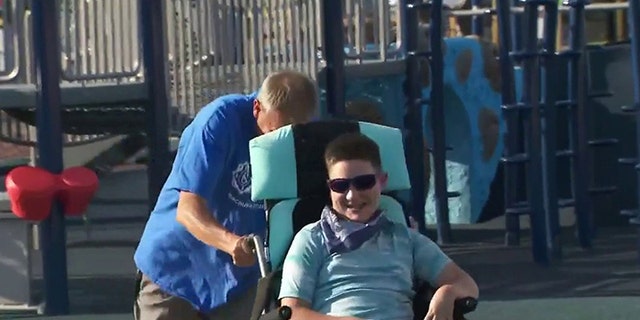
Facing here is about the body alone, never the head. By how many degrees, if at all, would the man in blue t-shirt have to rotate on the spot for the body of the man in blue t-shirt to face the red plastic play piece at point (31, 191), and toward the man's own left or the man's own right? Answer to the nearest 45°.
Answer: approximately 135° to the man's own left

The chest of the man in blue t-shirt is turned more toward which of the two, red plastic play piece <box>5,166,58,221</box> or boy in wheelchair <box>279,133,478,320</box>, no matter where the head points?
the boy in wheelchair

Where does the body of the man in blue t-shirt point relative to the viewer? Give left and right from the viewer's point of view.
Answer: facing the viewer and to the right of the viewer

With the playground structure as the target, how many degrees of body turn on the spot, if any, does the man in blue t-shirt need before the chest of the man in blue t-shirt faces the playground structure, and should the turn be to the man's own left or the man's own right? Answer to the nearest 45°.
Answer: approximately 135° to the man's own left

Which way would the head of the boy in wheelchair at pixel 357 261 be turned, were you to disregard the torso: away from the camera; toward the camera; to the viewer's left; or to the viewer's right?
toward the camera

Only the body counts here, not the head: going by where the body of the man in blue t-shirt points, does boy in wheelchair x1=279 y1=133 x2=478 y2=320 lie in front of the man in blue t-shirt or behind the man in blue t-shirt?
in front
